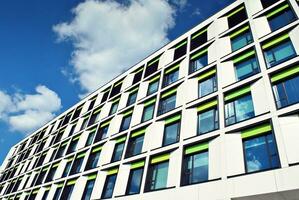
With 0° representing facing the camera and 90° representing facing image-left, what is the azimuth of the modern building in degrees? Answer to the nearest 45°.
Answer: approximately 45°
